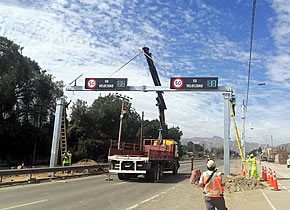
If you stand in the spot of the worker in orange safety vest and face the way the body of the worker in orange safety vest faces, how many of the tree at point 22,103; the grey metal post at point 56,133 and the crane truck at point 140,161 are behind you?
0

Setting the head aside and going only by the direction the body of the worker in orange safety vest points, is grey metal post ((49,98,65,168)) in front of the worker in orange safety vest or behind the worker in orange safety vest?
in front

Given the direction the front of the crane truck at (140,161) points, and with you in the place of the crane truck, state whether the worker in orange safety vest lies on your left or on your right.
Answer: on your right

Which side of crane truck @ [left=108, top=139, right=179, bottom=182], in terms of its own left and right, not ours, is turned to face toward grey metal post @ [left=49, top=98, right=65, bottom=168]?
left

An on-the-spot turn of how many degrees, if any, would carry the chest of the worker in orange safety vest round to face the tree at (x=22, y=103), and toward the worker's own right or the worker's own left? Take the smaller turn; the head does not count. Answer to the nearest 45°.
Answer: approximately 45° to the worker's own left

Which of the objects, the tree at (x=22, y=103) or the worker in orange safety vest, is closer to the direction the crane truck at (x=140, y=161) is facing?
the tree

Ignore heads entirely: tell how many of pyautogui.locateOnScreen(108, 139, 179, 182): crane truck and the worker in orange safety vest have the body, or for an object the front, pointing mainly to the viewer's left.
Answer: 0

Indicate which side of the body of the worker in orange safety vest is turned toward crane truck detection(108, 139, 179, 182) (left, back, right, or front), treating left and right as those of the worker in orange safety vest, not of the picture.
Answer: front

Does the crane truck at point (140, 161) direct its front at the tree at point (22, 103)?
no

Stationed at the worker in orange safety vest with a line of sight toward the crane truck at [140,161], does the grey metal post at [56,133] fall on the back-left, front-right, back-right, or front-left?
front-left

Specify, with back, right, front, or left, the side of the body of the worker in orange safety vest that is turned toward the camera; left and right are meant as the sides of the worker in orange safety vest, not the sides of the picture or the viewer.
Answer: back
